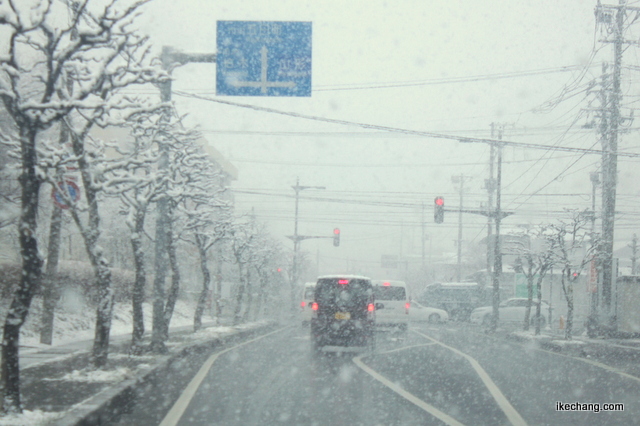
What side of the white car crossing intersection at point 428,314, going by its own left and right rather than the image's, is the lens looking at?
right

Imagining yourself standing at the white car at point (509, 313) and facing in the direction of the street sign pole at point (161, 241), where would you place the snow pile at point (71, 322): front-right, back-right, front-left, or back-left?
front-right

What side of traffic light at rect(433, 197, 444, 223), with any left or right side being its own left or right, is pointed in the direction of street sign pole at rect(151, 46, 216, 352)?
front

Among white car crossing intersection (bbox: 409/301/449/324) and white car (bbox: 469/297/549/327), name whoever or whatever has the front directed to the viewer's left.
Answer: the white car (bbox: 469/297/549/327)

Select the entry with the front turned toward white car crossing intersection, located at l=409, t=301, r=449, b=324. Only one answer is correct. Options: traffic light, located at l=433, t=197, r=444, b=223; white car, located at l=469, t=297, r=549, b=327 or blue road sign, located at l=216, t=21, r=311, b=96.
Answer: the white car

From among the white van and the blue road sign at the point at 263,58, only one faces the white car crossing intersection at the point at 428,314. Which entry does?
the white van

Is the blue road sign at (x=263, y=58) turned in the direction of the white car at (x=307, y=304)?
no

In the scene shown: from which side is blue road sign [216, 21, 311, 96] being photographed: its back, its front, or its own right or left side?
front

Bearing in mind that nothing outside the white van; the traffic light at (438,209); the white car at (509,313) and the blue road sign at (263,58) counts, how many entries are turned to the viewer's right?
0

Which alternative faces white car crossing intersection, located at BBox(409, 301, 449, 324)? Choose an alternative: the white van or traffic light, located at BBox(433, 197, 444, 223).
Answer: the white van

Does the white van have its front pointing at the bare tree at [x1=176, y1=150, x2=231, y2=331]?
no

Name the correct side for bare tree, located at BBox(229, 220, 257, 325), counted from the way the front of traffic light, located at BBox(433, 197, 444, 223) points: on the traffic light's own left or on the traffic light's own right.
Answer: on the traffic light's own right

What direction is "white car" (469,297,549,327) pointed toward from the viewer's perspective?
to the viewer's left

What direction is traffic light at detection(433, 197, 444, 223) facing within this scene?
toward the camera

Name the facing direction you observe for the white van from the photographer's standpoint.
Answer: facing away from the viewer

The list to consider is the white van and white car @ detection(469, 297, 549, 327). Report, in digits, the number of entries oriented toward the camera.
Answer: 0
